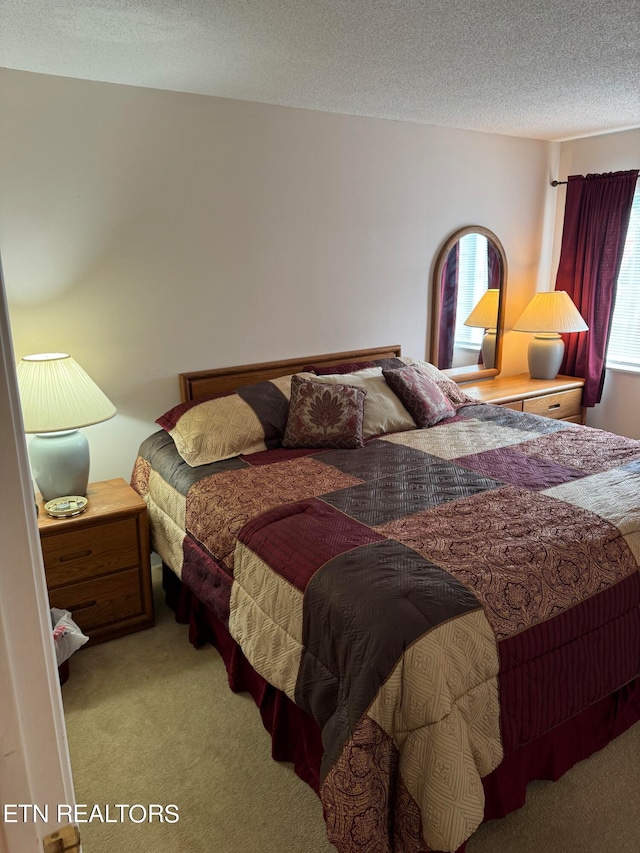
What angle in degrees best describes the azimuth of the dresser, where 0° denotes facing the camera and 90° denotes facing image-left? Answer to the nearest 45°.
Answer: approximately 315°

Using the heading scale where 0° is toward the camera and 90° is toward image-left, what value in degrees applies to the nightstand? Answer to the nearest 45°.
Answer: approximately 0°

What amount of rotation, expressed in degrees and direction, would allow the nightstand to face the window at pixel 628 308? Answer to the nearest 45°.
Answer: approximately 90° to its left

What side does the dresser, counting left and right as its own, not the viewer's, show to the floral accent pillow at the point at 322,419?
right

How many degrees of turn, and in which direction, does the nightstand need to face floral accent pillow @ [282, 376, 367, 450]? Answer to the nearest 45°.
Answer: approximately 90° to its left

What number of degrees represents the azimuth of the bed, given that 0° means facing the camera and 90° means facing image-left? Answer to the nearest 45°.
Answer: approximately 315°

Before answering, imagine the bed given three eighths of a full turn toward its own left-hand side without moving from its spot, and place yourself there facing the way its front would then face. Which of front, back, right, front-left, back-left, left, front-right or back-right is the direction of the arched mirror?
front

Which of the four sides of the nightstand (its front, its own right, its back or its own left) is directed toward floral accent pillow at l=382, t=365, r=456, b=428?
left
